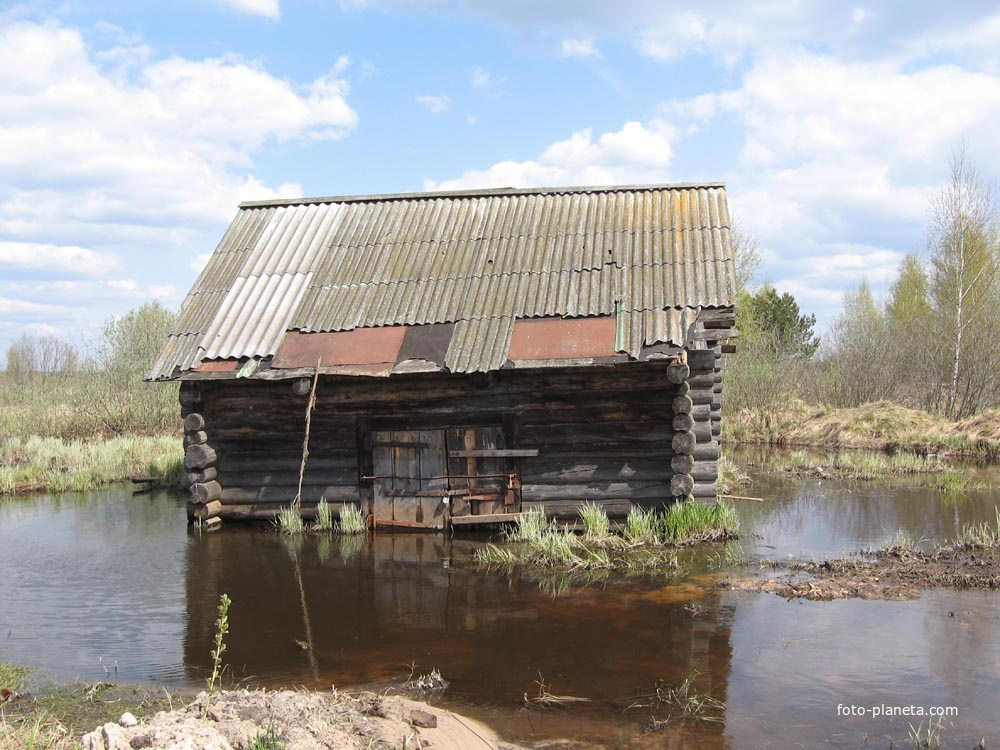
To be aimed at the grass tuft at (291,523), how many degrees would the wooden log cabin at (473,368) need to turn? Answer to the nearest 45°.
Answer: approximately 90° to its right

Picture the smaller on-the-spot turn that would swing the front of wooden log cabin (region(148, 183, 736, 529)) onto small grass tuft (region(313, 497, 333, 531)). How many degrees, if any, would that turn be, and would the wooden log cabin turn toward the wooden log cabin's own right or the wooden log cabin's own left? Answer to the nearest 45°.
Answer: approximately 90° to the wooden log cabin's own right

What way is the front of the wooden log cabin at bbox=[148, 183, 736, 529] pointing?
toward the camera
